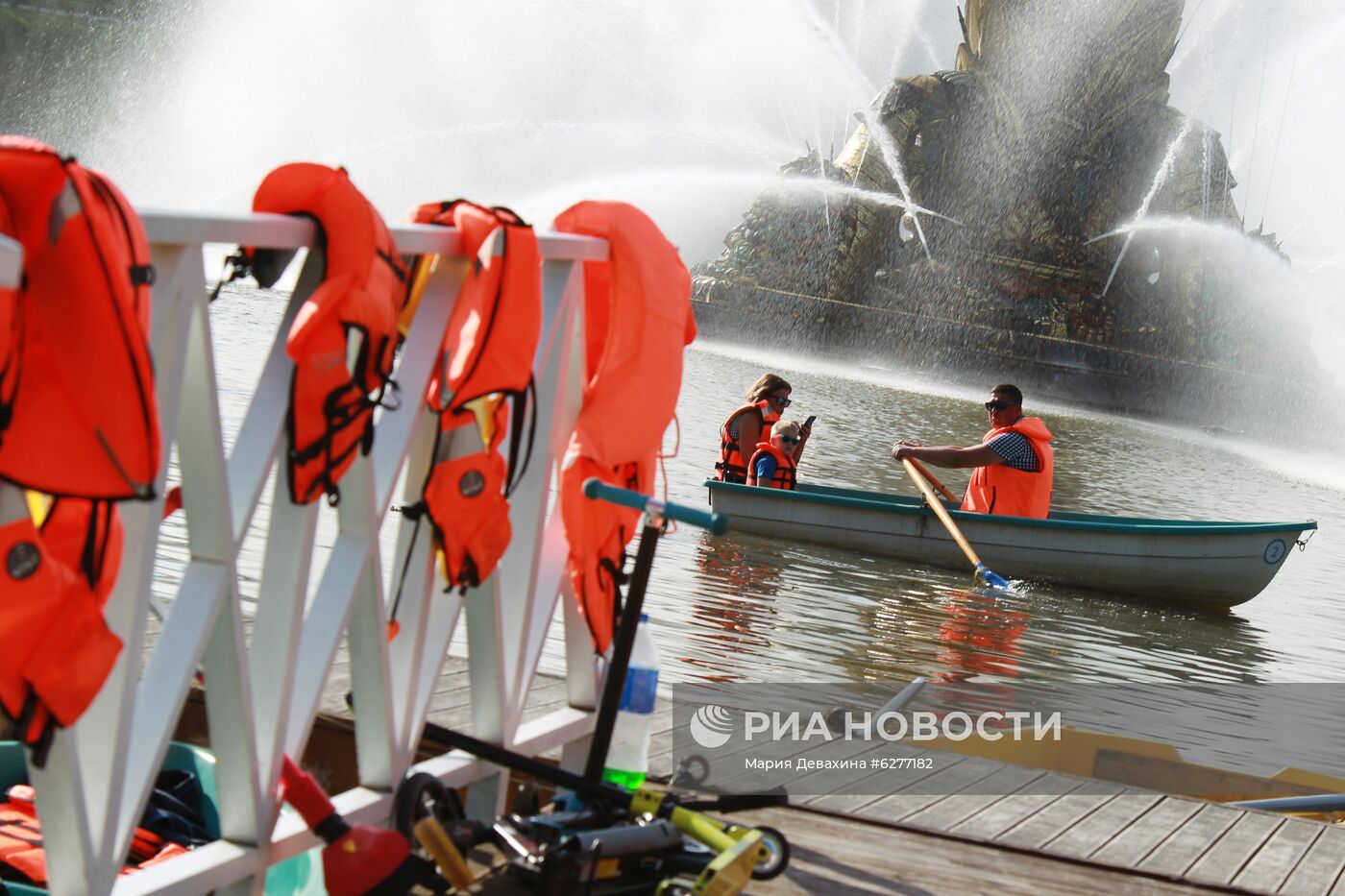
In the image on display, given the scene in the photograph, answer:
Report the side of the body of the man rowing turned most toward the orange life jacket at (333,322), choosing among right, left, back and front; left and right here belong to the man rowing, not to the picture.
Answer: left

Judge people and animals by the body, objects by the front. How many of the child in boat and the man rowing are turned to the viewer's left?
1

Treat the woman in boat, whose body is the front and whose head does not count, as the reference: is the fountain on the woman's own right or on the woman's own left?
on the woman's own left

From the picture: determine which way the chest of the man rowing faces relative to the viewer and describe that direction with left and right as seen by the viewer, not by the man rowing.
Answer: facing to the left of the viewer

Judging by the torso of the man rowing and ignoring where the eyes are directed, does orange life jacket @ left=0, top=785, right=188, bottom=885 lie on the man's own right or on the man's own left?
on the man's own left

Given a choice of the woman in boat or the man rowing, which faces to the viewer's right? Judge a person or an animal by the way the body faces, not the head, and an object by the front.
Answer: the woman in boat

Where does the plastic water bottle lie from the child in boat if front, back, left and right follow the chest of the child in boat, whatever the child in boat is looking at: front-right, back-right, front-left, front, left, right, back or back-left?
front-right

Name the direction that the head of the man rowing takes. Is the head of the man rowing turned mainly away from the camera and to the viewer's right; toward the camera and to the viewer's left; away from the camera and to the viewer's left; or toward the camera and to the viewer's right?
toward the camera and to the viewer's left

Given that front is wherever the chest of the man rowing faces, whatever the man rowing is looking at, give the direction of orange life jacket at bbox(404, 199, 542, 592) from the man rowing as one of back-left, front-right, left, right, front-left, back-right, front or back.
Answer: left

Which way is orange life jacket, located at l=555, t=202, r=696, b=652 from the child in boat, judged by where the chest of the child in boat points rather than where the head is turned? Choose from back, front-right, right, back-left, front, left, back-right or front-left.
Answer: front-right

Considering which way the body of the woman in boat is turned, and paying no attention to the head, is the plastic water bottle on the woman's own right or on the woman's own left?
on the woman's own right

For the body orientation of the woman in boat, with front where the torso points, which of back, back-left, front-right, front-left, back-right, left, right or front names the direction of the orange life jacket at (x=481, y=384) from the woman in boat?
right

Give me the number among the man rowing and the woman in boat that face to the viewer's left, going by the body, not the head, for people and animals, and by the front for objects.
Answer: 1

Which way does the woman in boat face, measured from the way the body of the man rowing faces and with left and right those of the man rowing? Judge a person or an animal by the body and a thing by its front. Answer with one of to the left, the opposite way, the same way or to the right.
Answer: the opposite way

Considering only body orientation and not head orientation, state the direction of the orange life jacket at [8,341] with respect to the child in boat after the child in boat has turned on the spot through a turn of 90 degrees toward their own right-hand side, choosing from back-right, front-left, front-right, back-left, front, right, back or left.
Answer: front-left

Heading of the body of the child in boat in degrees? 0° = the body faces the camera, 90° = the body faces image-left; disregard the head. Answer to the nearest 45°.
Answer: approximately 315°

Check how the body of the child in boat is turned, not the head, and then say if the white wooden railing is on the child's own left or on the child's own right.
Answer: on the child's own right
